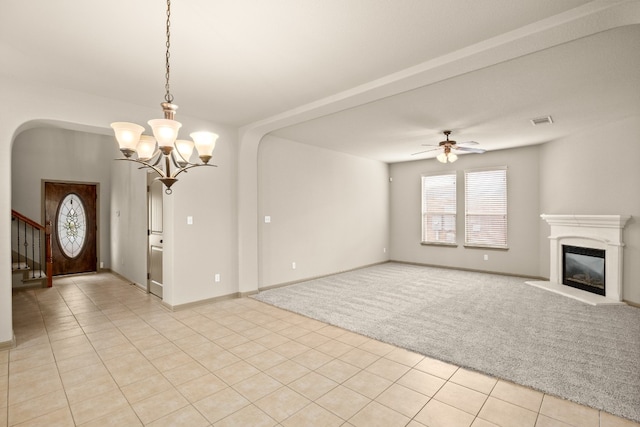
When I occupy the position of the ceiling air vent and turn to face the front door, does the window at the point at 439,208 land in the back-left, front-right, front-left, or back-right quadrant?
front-right

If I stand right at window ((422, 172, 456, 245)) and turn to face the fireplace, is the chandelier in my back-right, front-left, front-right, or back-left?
front-right

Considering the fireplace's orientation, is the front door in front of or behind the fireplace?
in front

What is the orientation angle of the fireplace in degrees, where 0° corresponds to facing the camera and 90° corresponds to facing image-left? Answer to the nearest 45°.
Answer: approximately 45°

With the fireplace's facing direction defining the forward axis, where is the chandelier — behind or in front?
in front

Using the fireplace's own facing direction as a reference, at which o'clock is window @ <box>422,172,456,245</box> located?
The window is roughly at 2 o'clock from the fireplace.

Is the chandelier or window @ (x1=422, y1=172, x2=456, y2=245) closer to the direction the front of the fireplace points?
the chandelier
